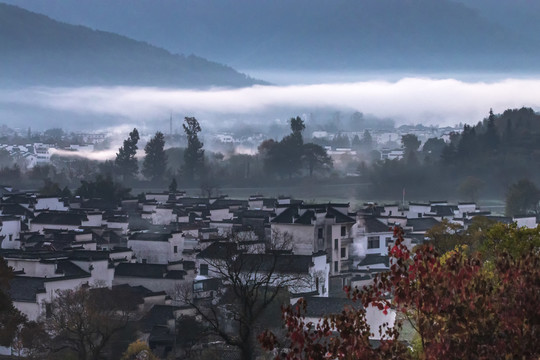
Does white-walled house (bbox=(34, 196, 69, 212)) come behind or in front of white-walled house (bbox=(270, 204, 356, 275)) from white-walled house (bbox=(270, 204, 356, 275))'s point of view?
behind

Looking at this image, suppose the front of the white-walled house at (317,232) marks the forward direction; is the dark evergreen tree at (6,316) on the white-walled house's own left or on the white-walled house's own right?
on the white-walled house's own right

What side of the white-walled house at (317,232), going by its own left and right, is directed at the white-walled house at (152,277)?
right

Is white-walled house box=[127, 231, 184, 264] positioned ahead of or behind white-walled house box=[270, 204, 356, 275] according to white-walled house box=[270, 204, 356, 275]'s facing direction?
behind

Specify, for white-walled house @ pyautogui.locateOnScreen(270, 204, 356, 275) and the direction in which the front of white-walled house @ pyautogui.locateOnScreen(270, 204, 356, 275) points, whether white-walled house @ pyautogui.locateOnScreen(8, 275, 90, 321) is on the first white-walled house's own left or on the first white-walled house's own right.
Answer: on the first white-walled house's own right

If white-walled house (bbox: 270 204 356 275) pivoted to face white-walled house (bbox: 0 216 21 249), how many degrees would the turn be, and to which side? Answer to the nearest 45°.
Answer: approximately 135° to its right

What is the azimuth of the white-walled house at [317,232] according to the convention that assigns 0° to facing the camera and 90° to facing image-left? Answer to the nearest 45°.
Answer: approximately 315°
